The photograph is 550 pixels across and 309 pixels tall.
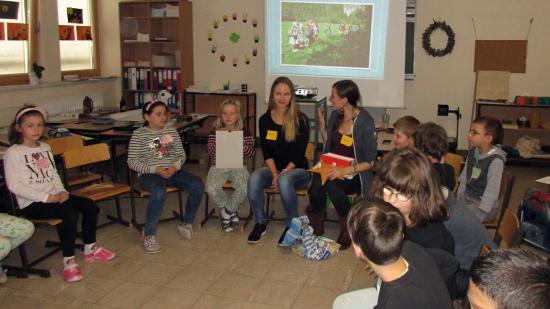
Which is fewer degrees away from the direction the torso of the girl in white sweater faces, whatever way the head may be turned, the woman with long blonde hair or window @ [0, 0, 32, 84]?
the woman with long blonde hair

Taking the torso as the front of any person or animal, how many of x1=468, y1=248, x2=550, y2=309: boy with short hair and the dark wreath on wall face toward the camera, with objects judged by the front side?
1

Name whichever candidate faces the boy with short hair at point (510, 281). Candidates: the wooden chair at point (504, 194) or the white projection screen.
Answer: the white projection screen

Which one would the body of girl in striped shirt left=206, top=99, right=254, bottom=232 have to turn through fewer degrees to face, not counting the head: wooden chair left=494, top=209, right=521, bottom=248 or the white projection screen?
the wooden chair

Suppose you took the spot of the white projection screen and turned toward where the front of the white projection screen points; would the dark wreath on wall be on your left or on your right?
on your left

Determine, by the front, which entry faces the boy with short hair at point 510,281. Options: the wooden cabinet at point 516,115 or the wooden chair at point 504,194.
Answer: the wooden cabinet

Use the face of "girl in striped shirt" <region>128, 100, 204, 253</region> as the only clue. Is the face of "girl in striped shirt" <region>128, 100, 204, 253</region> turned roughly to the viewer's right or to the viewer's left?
to the viewer's right

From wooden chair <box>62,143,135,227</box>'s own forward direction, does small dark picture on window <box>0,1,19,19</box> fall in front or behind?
behind

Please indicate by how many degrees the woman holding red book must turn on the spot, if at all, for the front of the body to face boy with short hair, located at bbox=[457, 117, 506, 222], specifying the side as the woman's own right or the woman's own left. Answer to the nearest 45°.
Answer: approximately 90° to the woman's own left

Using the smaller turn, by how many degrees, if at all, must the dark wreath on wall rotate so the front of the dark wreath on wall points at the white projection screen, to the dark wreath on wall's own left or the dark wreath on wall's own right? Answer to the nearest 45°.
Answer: approximately 45° to the dark wreath on wall's own right
